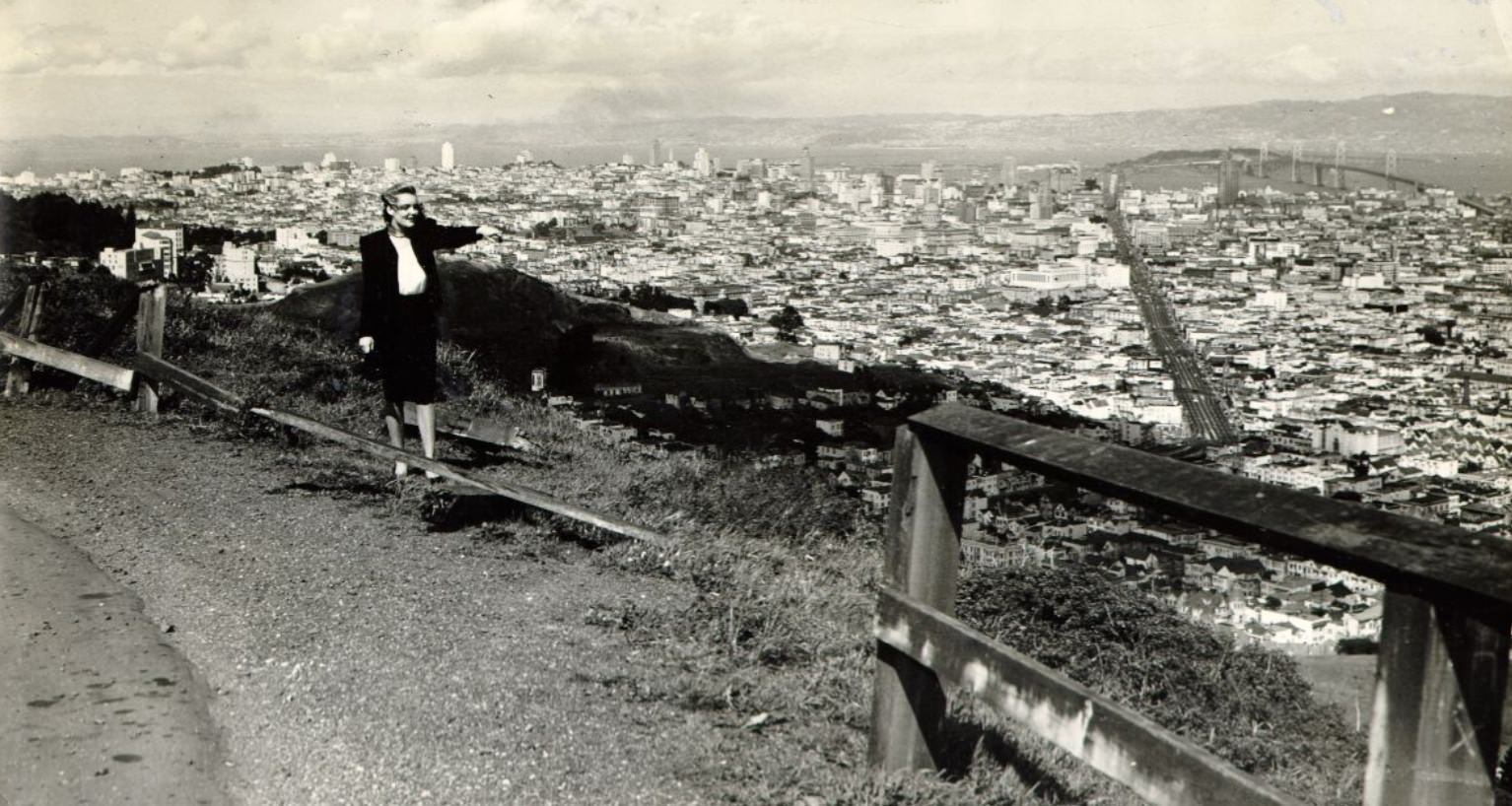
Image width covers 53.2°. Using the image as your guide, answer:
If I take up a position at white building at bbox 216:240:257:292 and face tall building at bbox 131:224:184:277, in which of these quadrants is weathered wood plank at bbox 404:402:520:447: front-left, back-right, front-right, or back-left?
back-left

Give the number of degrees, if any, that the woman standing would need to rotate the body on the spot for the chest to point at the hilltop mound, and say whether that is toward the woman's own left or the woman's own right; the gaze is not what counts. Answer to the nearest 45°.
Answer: approximately 135° to the woman's own left

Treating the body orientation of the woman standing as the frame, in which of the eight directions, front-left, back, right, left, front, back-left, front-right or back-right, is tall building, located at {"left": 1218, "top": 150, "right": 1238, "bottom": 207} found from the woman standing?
left

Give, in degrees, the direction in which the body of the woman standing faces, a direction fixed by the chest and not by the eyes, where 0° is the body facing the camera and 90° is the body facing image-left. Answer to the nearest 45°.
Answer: approximately 315°

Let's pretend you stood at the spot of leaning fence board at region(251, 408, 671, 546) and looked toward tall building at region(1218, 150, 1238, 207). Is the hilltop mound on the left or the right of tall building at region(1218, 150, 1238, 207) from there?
left

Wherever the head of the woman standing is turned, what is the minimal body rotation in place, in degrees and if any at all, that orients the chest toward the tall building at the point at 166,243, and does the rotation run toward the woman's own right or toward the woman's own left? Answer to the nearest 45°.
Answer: approximately 135° to the woman's own left

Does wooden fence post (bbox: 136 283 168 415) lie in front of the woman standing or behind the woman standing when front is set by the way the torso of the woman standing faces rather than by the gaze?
behind

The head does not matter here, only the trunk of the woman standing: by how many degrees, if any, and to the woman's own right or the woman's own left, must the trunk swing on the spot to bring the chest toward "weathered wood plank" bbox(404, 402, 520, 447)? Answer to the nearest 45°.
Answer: approximately 135° to the woman's own left

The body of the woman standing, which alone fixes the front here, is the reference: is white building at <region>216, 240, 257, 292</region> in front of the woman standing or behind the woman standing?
behind

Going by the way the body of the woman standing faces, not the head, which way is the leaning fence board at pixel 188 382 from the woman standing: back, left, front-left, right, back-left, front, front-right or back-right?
back
